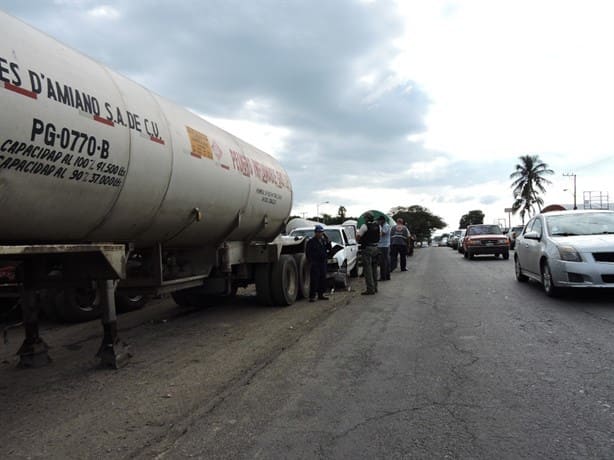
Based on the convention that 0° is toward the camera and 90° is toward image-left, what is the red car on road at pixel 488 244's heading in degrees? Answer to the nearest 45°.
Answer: approximately 0°

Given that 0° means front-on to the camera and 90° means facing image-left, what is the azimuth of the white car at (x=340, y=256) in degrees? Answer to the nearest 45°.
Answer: approximately 45°

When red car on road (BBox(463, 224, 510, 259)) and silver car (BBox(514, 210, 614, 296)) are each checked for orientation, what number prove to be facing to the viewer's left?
0

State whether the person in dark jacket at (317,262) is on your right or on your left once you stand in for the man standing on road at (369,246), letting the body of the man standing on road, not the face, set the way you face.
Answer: on your left

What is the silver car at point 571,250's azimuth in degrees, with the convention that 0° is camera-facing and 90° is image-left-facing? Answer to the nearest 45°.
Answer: approximately 315°
